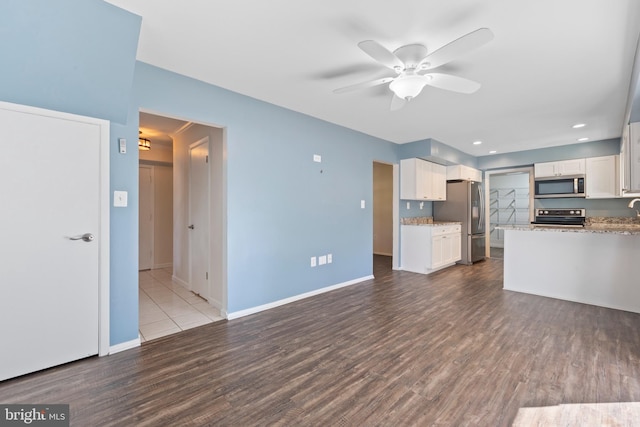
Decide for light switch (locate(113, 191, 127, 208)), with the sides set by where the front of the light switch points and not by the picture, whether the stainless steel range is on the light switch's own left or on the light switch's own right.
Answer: on the light switch's own left

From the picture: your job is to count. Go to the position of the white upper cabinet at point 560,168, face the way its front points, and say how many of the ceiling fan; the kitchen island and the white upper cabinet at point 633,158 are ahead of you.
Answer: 3

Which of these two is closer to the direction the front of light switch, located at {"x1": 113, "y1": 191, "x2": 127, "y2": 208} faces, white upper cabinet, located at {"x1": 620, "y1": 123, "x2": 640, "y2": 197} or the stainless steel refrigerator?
the white upper cabinet

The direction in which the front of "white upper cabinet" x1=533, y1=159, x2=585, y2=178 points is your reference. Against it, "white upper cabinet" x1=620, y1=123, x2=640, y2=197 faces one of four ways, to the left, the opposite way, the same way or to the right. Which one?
to the right

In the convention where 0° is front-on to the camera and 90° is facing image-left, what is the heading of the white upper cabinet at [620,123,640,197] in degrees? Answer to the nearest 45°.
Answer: approximately 90°

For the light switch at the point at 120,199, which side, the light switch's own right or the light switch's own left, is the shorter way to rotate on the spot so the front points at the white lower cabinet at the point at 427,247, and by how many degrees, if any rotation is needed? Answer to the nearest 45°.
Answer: approximately 90° to the light switch's own left

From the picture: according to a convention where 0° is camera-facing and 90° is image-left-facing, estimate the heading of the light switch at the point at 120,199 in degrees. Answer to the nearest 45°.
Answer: approximately 0°

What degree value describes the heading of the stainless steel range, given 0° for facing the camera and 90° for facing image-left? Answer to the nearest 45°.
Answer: approximately 0°
